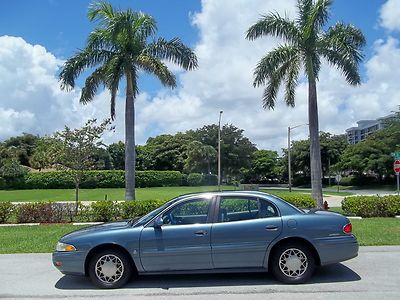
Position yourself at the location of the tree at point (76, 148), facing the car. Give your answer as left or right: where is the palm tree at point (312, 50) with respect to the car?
left

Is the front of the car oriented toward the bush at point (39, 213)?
no

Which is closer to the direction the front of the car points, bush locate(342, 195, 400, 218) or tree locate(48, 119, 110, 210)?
the tree

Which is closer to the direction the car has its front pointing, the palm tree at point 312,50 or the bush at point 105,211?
the bush

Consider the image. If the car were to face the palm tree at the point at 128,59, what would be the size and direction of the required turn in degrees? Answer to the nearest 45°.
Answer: approximately 90° to its right

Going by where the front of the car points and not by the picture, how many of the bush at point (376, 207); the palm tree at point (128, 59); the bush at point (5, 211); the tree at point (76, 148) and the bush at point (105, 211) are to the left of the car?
0

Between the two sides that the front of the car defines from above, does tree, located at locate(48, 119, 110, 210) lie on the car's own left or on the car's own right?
on the car's own right

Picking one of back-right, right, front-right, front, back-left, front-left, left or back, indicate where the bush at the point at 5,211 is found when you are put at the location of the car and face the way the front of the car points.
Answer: front-right

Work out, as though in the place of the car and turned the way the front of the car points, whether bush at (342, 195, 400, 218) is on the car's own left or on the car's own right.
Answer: on the car's own right

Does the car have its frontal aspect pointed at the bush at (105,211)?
no

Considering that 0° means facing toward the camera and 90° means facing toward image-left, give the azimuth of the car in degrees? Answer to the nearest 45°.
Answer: approximately 90°

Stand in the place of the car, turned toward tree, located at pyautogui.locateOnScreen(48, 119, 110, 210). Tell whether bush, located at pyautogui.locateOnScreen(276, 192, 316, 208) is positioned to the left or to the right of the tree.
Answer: right

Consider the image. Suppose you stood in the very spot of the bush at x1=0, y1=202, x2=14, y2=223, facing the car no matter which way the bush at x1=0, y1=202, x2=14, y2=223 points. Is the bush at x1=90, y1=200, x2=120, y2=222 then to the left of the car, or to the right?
left

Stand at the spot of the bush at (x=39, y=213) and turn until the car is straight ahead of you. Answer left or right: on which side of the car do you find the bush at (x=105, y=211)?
left

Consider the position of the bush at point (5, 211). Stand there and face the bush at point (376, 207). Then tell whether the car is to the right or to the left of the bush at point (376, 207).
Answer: right
